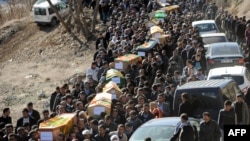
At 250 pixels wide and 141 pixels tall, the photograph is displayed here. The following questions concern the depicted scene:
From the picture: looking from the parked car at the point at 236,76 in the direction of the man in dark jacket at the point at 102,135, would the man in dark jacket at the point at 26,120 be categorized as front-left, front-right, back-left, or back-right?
front-right

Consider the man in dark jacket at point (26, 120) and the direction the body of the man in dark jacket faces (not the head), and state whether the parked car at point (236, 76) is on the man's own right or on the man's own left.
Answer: on the man's own left

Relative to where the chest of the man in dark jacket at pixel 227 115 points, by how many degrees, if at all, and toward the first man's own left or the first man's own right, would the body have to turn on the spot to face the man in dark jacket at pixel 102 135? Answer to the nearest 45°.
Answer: approximately 90° to the first man's own right

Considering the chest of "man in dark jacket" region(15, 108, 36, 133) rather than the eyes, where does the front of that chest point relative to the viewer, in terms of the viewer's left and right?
facing the viewer

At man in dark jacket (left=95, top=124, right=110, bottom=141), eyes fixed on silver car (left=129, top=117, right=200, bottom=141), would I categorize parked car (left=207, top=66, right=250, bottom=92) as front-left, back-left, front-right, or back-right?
front-left

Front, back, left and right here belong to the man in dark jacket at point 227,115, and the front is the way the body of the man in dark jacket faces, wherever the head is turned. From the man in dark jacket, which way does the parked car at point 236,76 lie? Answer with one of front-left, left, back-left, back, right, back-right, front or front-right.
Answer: back

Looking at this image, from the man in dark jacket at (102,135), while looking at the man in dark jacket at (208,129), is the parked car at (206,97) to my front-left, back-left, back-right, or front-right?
front-left
